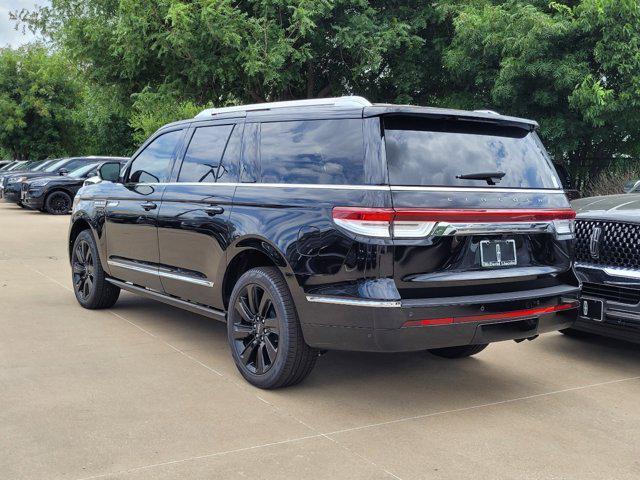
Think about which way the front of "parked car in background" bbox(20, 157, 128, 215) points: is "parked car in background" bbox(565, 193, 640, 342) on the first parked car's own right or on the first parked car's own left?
on the first parked car's own left

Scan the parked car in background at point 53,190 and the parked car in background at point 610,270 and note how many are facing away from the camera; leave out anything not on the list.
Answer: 0

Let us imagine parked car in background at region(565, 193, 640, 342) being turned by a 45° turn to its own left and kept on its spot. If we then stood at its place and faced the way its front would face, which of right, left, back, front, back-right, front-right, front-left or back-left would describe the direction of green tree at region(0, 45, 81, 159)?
back-right

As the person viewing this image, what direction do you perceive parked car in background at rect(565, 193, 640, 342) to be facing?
facing the viewer and to the left of the viewer

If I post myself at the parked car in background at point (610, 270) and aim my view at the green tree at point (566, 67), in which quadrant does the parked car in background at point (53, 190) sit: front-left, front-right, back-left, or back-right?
front-left

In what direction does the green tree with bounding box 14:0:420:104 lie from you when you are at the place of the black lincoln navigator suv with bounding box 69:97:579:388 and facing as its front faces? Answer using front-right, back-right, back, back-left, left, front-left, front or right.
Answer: front-right

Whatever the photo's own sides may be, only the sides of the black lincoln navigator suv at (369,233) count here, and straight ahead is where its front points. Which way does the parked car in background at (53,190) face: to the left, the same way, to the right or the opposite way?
to the left

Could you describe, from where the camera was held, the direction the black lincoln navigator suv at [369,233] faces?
facing away from the viewer and to the left of the viewer

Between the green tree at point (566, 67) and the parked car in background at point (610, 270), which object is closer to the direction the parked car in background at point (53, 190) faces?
the parked car in background
